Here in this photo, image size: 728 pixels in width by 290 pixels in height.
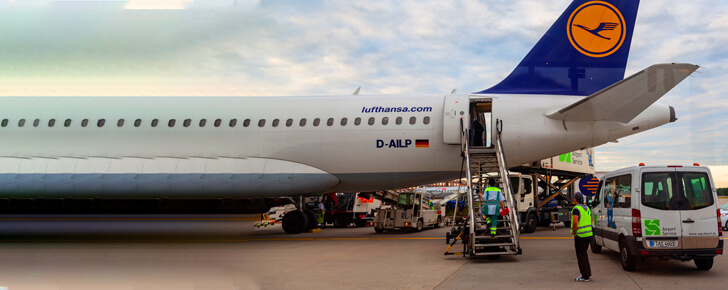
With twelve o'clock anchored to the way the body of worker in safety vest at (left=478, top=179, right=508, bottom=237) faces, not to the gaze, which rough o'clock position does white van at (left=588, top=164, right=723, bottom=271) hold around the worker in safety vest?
The white van is roughly at 4 o'clock from the worker in safety vest.

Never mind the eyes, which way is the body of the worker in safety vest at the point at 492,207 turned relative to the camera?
away from the camera

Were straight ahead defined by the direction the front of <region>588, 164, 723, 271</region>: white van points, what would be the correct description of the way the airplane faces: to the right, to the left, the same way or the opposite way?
to the left

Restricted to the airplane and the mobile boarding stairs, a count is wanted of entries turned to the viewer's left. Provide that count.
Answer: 1

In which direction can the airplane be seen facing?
to the viewer's left

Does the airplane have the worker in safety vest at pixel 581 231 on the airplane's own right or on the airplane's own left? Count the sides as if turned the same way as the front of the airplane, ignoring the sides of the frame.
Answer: on the airplane's own left
